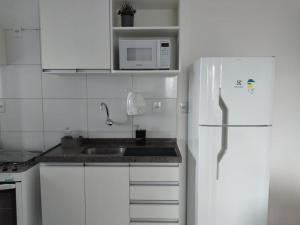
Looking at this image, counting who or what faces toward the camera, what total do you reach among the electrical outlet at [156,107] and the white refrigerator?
2

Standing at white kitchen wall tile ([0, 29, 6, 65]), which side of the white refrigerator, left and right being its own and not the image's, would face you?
right

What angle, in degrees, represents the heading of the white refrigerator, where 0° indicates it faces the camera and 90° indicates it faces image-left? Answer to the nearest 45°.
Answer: approximately 0°

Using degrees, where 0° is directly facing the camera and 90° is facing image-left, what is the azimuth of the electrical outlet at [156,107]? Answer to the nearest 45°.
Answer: approximately 0°

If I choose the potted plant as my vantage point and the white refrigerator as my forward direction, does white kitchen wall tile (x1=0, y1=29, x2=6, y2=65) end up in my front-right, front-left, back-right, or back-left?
back-right

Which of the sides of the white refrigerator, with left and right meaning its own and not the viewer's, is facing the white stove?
right

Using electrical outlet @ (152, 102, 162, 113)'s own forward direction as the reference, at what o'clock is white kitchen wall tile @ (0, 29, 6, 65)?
The white kitchen wall tile is roughly at 3 o'clock from the electrical outlet.

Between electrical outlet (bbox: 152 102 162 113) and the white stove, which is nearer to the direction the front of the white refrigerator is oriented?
the white stove

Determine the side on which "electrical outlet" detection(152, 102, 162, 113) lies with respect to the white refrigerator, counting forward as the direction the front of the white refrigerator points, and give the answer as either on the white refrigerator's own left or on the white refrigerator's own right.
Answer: on the white refrigerator's own right

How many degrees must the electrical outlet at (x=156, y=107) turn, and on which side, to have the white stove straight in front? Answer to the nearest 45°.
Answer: approximately 45° to its right
